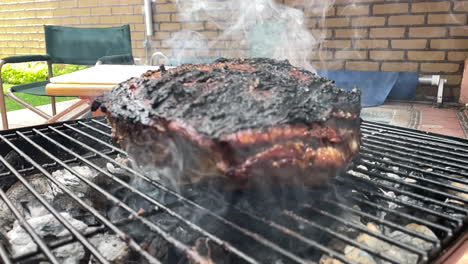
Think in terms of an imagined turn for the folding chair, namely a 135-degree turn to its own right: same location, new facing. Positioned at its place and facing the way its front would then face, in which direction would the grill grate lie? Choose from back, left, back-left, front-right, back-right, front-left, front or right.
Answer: back

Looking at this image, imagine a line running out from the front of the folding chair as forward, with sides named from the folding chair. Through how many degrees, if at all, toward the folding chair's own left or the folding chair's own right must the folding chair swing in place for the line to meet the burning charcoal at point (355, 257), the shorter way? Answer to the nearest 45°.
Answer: approximately 45° to the folding chair's own left

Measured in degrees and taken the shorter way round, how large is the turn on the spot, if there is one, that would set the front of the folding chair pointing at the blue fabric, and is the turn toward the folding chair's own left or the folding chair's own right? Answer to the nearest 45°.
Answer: approximately 90° to the folding chair's own left

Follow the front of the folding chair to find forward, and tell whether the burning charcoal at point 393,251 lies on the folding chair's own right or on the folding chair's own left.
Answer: on the folding chair's own left

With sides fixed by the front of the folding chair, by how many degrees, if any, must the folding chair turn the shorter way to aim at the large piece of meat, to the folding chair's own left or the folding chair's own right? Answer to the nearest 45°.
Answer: approximately 45° to the folding chair's own left

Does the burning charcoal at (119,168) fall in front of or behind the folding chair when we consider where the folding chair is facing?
in front

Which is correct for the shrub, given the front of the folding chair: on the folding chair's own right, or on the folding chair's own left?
on the folding chair's own right

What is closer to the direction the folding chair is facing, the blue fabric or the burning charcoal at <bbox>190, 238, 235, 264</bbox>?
the burning charcoal

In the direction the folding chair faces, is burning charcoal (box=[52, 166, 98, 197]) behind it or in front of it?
in front
